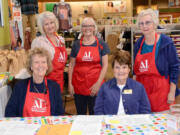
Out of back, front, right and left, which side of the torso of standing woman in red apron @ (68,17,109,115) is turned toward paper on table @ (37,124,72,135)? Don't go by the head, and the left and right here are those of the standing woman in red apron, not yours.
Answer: front

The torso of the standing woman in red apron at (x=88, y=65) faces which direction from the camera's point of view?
toward the camera

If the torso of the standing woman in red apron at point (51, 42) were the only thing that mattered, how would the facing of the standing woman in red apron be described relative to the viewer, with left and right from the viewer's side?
facing the viewer and to the right of the viewer

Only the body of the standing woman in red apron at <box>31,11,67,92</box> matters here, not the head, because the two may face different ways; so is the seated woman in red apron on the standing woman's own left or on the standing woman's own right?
on the standing woman's own right

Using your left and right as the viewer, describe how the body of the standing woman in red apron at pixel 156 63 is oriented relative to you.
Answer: facing the viewer and to the left of the viewer

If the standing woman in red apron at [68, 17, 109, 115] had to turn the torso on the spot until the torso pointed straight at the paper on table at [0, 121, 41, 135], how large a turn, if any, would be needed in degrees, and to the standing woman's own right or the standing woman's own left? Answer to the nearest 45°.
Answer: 0° — they already face it

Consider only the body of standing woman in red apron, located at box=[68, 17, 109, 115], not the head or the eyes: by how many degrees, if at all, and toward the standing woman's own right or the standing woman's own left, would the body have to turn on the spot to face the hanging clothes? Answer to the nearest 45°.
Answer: approximately 180°

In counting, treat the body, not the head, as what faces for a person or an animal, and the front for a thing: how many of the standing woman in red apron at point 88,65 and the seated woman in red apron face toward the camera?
2

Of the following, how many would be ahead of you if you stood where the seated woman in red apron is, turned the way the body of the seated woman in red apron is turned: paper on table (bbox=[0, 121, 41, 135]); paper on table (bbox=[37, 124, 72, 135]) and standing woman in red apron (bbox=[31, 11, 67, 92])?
2

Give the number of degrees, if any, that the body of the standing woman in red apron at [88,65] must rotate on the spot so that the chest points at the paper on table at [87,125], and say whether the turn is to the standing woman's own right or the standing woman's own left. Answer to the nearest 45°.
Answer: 0° — they already face it

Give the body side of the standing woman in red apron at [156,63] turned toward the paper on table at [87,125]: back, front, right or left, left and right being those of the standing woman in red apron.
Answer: front

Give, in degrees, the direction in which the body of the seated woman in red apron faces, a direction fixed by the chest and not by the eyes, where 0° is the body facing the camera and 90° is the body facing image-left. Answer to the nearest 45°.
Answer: approximately 0°
